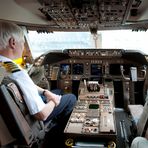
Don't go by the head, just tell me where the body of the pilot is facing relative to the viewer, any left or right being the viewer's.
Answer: facing away from the viewer and to the right of the viewer
